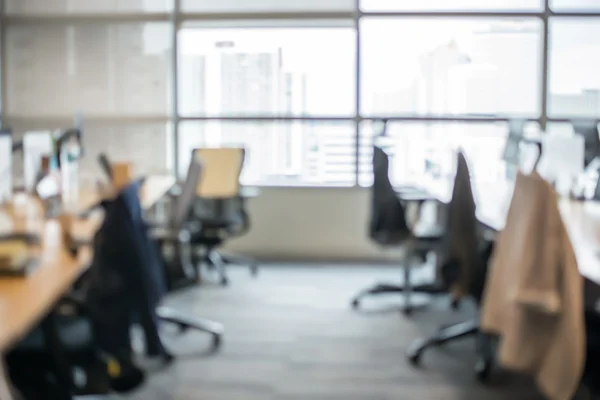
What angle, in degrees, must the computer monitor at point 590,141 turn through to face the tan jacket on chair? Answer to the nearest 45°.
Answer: approximately 45° to its left

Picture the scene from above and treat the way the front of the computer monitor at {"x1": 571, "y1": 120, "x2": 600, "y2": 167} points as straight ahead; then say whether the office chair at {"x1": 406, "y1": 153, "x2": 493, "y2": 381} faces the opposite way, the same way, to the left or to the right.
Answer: the opposite way

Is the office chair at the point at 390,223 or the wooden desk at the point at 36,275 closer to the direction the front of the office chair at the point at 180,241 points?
the wooden desk

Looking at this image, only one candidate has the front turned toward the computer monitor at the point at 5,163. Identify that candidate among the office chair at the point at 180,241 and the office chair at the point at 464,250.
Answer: the office chair at the point at 180,241

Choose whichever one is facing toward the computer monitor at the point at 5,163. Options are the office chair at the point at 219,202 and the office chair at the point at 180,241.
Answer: the office chair at the point at 180,241

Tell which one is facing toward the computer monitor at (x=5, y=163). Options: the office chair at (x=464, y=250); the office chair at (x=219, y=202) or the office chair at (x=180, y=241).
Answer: the office chair at (x=180, y=241)

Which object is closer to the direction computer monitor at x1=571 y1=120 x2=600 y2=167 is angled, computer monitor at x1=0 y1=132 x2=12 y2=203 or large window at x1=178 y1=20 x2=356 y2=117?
the computer monitor

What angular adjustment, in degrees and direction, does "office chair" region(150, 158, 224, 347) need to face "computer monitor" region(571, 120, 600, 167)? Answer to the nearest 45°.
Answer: approximately 180°

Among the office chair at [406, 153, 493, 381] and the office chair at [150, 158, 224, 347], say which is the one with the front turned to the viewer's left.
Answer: the office chair at [150, 158, 224, 347]

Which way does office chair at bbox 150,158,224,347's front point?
to the viewer's left
